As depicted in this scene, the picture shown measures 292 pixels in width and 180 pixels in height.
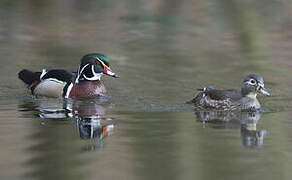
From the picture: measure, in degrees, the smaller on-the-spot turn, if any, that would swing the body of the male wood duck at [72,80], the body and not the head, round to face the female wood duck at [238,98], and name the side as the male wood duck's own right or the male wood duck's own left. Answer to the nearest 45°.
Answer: approximately 45° to the male wood duck's own right

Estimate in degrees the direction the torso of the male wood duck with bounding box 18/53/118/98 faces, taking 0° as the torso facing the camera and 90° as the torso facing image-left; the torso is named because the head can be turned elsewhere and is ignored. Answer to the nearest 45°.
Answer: approximately 270°

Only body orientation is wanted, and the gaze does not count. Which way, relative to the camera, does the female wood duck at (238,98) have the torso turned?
to the viewer's right

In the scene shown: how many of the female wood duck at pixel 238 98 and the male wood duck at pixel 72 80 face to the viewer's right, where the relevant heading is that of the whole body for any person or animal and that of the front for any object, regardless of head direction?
2

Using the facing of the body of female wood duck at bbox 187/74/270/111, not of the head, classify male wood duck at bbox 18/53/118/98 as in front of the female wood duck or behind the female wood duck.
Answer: behind
